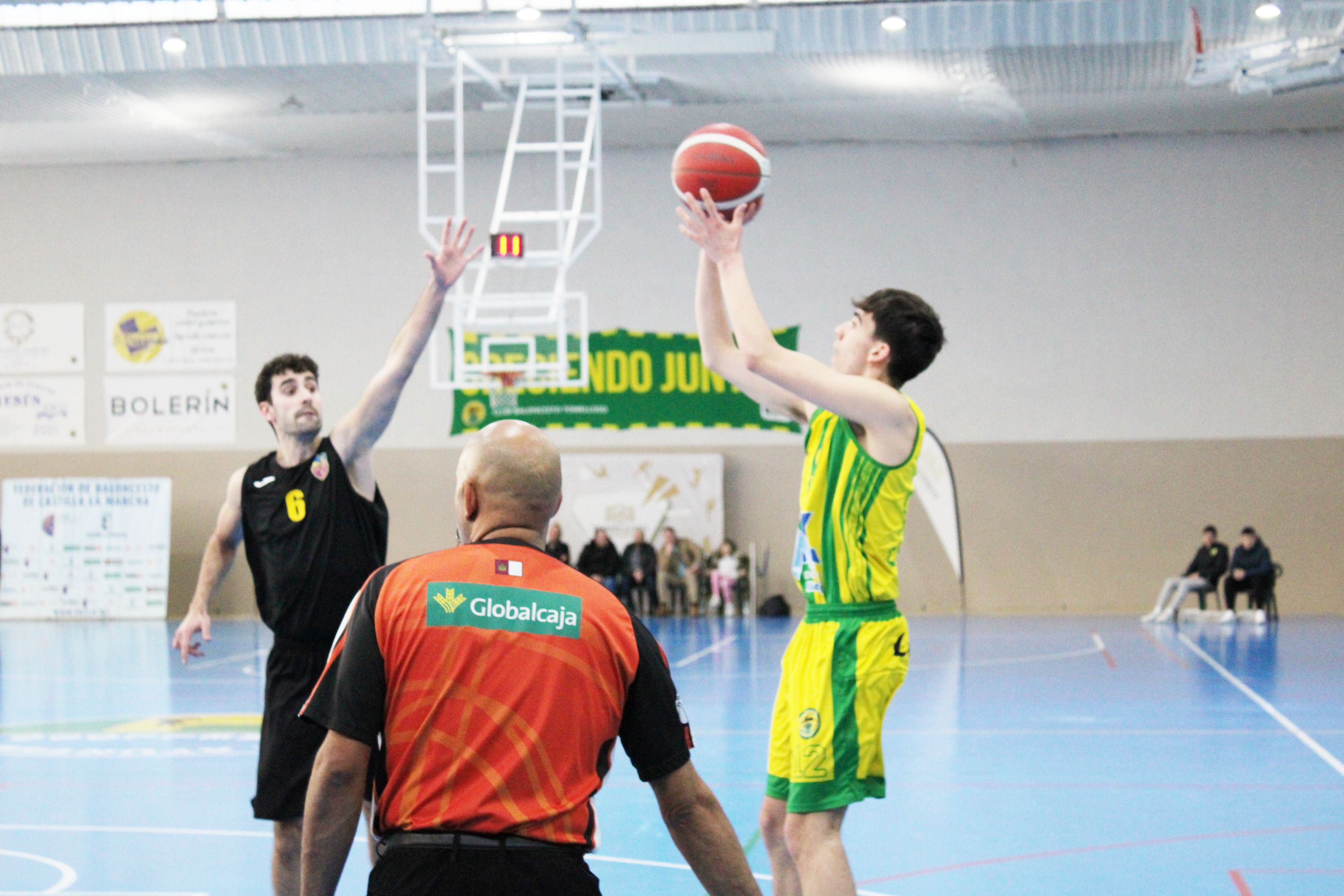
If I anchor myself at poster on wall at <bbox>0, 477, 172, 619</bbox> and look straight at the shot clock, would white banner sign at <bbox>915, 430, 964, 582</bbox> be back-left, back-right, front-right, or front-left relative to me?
front-left

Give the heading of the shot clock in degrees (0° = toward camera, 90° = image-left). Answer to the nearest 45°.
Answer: approximately 0°

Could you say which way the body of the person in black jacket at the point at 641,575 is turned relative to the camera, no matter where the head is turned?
toward the camera

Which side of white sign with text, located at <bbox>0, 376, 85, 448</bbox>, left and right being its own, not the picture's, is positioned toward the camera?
front

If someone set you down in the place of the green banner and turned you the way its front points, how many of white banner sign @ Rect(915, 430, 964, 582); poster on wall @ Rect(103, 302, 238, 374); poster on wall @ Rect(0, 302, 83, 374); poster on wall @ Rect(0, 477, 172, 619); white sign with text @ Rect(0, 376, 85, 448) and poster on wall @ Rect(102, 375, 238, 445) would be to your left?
1

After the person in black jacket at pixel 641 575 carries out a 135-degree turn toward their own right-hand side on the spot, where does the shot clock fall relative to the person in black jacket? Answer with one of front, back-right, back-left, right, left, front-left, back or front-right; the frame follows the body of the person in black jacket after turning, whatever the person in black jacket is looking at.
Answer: back-left

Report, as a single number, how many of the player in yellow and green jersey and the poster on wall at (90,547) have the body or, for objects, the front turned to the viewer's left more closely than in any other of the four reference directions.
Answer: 1

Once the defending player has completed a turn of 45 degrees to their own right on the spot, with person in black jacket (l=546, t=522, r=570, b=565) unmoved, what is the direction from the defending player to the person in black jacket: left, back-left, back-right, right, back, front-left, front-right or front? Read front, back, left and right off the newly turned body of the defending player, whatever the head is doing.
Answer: back-right

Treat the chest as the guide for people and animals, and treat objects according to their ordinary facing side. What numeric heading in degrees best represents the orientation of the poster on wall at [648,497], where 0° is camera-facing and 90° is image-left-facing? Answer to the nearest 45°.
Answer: approximately 0°

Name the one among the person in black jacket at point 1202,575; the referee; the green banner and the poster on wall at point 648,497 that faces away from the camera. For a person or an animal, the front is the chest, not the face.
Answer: the referee

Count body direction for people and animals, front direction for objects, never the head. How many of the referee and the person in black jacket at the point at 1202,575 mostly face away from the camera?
1

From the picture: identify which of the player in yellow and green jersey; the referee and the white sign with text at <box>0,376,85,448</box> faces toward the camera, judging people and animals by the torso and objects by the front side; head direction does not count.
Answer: the white sign with text

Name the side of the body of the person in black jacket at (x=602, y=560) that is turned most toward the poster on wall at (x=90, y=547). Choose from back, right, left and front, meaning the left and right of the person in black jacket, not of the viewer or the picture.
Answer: right

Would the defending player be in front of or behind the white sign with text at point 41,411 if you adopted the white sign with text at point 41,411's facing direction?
in front

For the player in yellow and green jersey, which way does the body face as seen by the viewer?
to the viewer's left

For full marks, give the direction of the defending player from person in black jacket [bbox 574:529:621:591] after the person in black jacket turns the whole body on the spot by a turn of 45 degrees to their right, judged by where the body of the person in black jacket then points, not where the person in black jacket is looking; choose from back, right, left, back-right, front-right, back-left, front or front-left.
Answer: front-left

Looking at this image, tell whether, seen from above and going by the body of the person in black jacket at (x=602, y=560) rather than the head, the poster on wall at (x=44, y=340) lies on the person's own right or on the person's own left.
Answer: on the person's own right

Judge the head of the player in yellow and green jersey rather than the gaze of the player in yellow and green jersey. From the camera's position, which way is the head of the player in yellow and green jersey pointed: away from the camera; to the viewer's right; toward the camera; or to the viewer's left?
to the viewer's left
